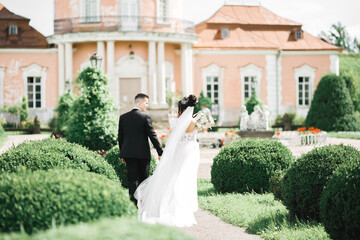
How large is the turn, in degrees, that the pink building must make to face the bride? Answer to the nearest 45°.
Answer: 0° — it already faces them

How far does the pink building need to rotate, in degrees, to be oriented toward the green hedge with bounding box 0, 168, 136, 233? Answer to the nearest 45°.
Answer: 0° — it already faces it

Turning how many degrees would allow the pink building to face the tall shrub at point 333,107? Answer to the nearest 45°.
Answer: approximately 45° to its left

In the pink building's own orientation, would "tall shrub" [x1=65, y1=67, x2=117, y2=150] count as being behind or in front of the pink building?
in front

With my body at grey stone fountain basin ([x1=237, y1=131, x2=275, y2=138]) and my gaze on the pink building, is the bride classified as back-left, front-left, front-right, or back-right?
back-left

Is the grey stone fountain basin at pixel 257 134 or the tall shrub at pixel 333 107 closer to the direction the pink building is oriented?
the grey stone fountain basin

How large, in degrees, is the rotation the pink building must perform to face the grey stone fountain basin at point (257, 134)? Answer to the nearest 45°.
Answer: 0° — it already faces it

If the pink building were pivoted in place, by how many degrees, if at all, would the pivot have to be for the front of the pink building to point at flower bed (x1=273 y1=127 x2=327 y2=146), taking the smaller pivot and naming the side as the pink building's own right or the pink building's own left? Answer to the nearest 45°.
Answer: approximately 45° to the pink building's own left

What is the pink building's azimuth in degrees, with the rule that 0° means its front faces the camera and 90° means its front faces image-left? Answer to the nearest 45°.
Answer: approximately 0°

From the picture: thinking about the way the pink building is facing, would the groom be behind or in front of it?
in front

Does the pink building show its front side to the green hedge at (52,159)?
yes
